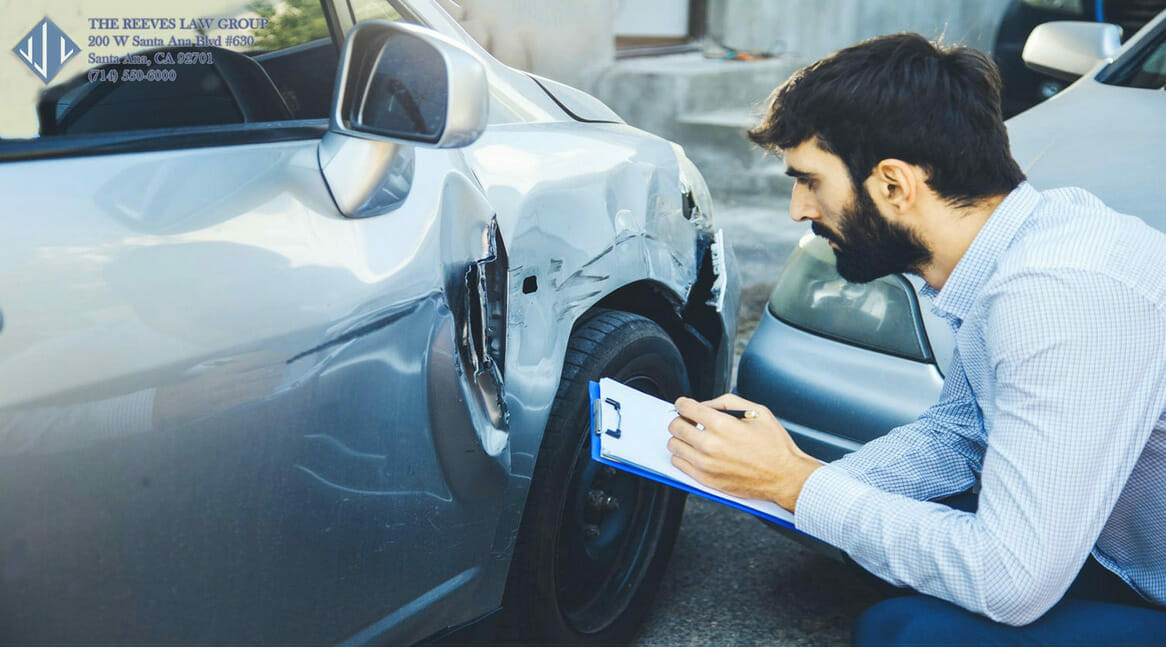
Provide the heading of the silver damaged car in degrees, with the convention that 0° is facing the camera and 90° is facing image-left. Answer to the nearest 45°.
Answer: approximately 225°
